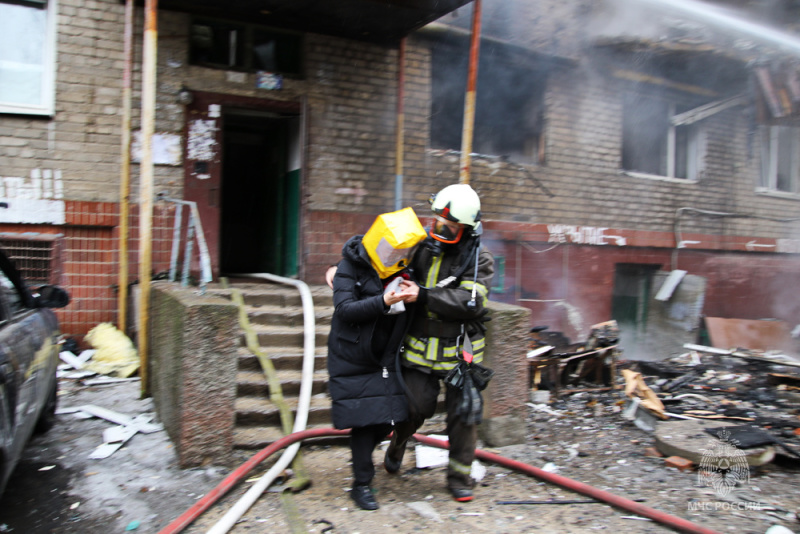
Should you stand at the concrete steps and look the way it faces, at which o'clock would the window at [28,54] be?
The window is roughly at 4 o'clock from the concrete steps.

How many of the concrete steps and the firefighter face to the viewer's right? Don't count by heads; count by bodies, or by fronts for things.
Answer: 0

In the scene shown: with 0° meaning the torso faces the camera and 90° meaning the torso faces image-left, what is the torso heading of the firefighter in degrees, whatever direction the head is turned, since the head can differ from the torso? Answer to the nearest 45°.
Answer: approximately 45°

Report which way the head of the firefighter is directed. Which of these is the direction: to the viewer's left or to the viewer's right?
to the viewer's left

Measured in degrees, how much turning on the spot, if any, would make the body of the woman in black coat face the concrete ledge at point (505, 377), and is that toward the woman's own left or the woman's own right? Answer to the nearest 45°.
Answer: approximately 90° to the woman's own left

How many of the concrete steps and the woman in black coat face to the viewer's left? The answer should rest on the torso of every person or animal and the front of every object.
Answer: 0

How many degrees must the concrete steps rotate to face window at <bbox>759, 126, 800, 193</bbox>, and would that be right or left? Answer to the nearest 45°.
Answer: approximately 135° to its left

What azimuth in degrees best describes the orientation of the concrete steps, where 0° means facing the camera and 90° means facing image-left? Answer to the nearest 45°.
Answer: approximately 0°

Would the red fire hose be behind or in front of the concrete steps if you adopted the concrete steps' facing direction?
in front

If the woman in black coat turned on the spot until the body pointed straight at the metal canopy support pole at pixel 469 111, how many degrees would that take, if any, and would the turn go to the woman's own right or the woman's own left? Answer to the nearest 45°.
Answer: approximately 135° to the woman's own left

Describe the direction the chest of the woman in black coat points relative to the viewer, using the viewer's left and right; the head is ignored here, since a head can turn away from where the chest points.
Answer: facing the viewer and to the right of the viewer
